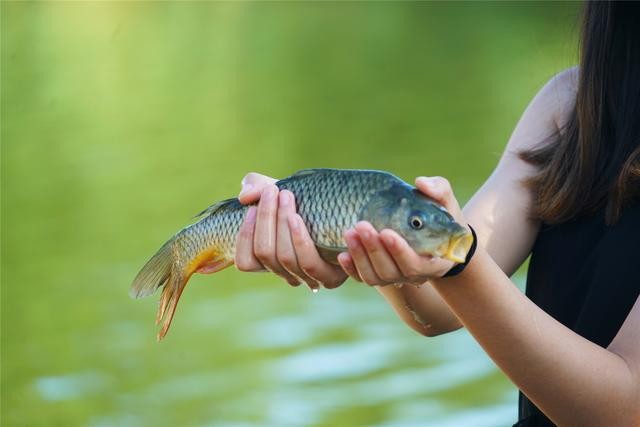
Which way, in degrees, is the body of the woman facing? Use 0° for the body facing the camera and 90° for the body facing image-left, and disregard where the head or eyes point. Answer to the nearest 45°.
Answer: approximately 45°
